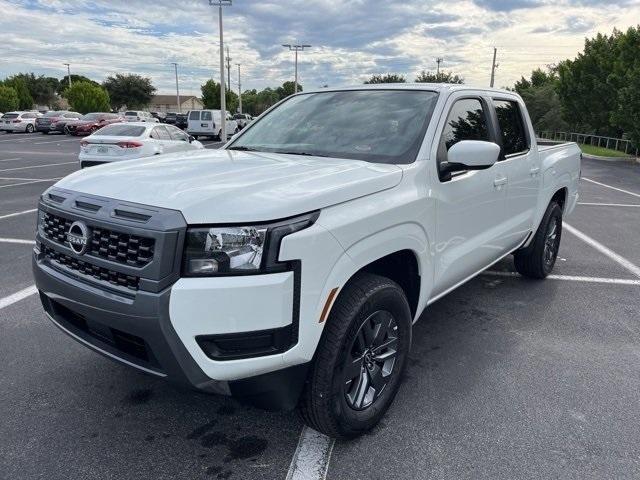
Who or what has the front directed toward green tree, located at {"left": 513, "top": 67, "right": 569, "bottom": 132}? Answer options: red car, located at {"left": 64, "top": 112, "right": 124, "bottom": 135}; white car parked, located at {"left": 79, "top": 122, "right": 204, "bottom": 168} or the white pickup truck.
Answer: the white car parked

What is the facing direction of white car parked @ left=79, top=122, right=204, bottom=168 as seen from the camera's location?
facing away from the viewer and to the right of the viewer

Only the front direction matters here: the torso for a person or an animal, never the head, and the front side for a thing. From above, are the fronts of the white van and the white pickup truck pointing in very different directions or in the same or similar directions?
very different directions

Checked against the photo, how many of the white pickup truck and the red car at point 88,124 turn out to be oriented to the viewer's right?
0

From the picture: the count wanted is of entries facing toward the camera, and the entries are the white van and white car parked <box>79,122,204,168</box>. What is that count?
0

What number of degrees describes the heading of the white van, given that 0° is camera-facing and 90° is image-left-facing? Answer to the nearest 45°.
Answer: approximately 225°

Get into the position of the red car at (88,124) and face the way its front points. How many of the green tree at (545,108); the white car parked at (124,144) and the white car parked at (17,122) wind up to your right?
1

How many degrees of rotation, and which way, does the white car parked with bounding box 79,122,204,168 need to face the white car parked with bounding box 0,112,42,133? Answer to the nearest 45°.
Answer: approximately 45° to its left

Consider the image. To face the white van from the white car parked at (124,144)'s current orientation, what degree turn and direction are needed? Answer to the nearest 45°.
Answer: approximately 45° to its left

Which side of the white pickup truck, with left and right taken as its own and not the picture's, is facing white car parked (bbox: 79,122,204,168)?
right

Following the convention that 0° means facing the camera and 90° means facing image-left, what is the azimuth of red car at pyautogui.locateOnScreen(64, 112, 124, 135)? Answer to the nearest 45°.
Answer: approximately 45°

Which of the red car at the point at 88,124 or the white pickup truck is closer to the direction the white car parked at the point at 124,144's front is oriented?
the red car

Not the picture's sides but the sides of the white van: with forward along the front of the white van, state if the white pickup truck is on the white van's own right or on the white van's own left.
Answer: on the white van's own right
